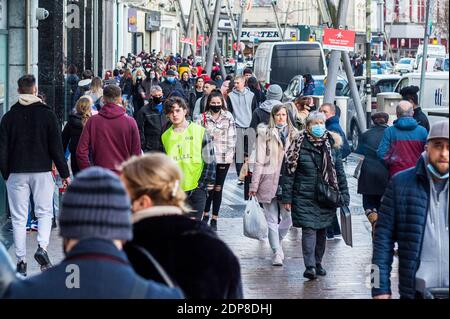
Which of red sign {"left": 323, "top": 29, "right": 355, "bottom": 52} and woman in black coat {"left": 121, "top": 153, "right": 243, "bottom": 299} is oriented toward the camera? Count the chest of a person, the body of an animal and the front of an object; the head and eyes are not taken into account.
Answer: the red sign

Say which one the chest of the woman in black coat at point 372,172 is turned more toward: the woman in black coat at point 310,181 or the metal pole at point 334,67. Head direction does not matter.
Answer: the metal pole

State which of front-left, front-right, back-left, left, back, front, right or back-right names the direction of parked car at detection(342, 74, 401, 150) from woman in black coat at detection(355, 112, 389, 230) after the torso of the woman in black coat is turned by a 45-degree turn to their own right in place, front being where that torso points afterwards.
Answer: front-left

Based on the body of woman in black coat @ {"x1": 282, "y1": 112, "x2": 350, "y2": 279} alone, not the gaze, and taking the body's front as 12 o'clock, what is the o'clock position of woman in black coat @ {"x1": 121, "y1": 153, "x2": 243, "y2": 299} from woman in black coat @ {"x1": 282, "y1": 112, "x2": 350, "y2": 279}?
woman in black coat @ {"x1": 121, "y1": 153, "x2": 243, "y2": 299} is roughly at 12 o'clock from woman in black coat @ {"x1": 282, "y1": 112, "x2": 350, "y2": 279}.

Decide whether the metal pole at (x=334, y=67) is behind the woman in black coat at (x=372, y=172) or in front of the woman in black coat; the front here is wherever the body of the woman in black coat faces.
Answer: in front

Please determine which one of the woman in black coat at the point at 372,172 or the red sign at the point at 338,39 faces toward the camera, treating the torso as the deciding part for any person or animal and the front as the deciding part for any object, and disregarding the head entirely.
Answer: the red sign

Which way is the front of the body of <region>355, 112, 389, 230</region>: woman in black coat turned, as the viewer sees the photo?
away from the camera

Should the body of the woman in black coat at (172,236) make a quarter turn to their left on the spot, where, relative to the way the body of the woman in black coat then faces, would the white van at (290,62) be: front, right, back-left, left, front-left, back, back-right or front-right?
back-right

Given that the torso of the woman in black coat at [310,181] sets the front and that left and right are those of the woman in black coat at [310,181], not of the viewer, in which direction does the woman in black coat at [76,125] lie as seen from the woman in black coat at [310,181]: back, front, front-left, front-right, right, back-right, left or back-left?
back-right

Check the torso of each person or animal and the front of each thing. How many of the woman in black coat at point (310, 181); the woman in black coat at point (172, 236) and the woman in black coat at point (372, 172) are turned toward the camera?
1

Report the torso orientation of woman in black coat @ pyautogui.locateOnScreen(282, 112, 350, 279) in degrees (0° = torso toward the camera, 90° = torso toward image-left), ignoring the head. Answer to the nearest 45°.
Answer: approximately 0°

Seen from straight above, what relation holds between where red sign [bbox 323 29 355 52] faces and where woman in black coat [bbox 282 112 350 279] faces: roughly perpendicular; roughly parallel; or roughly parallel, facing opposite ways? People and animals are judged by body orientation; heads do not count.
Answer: roughly parallel

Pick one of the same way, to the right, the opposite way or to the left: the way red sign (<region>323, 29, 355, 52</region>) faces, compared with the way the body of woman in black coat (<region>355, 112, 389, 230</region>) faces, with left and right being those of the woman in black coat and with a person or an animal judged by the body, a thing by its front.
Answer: the opposite way

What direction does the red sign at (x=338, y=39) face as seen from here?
toward the camera

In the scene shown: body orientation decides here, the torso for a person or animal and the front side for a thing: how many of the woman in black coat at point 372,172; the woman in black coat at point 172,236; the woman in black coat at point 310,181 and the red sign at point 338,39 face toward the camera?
2

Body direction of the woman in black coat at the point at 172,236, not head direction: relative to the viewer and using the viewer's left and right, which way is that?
facing away from the viewer and to the left of the viewer
